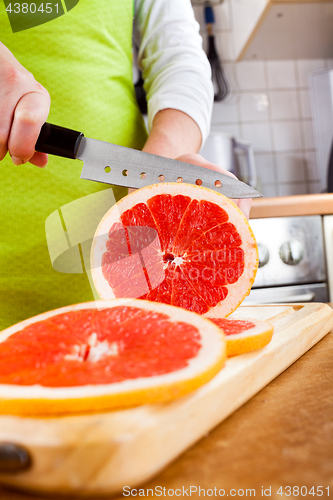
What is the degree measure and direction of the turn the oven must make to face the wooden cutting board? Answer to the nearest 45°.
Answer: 0° — it already faces it

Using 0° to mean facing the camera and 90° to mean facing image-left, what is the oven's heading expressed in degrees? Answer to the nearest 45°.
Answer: approximately 0°

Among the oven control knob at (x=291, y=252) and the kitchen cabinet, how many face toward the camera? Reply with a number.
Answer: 2

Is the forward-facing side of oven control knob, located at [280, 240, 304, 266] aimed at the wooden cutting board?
yes

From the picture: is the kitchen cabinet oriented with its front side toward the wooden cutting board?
yes

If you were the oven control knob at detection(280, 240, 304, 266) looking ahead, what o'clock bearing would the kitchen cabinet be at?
The kitchen cabinet is roughly at 6 o'clock from the oven control knob.

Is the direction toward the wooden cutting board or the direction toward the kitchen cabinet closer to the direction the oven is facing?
the wooden cutting board

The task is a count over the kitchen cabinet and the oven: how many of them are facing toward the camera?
2

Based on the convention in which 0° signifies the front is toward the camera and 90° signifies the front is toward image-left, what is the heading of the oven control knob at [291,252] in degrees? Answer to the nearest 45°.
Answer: approximately 0°
